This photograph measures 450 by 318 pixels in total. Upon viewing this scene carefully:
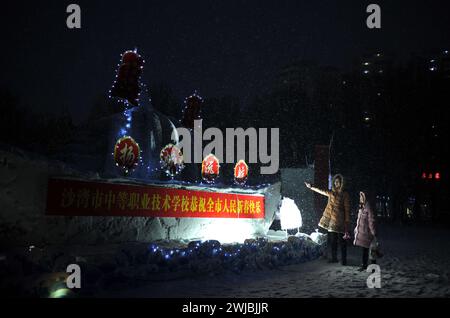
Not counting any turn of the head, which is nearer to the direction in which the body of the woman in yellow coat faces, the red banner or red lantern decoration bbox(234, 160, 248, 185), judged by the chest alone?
the red banner

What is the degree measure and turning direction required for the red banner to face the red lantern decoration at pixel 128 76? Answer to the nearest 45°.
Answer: approximately 135° to its left

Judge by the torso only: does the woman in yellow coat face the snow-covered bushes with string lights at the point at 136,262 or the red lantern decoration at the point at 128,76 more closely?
the snow-covered bushes with string lights

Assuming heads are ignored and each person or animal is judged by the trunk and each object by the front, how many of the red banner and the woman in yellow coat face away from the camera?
0

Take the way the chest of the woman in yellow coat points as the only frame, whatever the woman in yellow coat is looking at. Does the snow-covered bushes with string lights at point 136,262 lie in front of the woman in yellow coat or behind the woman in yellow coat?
in front

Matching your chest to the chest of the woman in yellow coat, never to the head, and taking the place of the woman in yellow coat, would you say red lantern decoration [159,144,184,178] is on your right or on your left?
on your right

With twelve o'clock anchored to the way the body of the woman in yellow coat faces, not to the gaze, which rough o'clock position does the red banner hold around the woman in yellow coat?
The red banner is roughly at 3 o'clock from the woman in yellow coat.

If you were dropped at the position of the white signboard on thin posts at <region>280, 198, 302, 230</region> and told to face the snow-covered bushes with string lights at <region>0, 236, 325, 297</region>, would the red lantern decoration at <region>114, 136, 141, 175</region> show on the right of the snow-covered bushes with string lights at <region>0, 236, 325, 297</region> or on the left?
right

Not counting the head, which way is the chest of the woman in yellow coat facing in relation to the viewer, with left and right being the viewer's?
facing the viewer and to the left of the viewer

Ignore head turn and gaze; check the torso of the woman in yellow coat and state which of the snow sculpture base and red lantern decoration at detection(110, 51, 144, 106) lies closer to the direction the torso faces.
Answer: the snow sculpture base

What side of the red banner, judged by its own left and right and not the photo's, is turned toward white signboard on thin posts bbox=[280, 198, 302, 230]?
left

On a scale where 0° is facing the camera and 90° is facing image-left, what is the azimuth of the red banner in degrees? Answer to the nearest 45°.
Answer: approximately 315°

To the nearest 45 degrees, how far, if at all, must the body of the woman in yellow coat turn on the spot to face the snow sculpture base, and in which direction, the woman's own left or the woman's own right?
approximately 90° to the woman's own right
